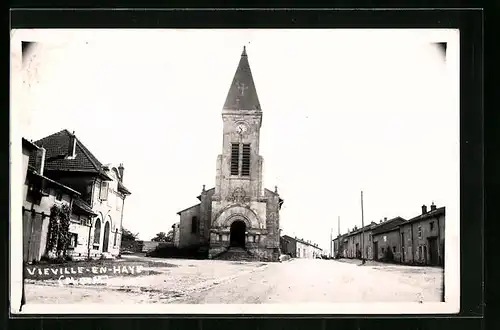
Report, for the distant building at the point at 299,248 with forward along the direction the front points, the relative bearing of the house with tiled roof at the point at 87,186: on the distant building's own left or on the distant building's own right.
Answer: on the distant building's own right
